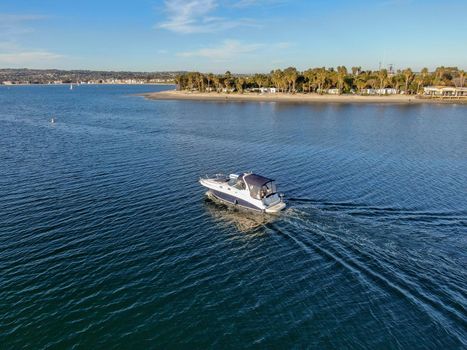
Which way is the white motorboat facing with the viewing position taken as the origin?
facing away from the viewer and to the left of the viewer
